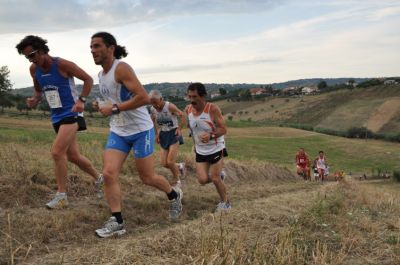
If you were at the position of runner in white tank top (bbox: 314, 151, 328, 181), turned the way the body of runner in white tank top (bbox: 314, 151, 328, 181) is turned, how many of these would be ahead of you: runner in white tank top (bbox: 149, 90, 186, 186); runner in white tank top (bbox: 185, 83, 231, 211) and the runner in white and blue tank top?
3

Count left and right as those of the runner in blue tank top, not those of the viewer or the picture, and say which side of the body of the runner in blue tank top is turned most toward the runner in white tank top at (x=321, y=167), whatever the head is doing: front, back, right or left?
back

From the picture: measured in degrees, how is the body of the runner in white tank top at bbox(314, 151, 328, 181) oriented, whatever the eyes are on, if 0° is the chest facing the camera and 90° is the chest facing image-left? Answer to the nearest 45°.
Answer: approximately 0°

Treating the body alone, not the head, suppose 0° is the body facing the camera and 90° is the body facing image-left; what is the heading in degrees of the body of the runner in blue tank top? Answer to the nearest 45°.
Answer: approximately 45°

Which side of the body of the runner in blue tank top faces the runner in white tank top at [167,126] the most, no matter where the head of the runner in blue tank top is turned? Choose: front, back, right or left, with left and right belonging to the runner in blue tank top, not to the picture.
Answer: back

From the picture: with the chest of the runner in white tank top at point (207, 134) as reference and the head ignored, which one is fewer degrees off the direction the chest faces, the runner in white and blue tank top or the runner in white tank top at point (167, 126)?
the runner in white and blue tank top

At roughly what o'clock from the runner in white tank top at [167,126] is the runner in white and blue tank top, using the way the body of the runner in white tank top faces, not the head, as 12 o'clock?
The runner in white and blue tank top is roughly at 11 o'clock from the runner in white tank top.

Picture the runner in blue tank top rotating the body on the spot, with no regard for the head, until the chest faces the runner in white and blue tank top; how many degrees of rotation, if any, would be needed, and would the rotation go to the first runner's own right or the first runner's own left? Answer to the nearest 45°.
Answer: approximately 90° to the first runner's own left

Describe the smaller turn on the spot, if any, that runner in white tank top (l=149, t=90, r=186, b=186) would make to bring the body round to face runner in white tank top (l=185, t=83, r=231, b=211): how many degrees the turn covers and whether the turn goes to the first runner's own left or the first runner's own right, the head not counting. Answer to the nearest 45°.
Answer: approximately 45° to the first runner's own left

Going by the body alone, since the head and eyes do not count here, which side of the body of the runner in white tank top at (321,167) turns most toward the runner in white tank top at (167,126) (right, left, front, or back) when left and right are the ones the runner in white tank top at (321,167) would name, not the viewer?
front

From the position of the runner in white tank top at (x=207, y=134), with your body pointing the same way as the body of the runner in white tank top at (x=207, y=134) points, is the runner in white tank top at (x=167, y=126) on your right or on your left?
on your right

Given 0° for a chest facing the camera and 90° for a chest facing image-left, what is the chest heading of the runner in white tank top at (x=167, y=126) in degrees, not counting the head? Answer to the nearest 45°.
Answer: approximately 45°
